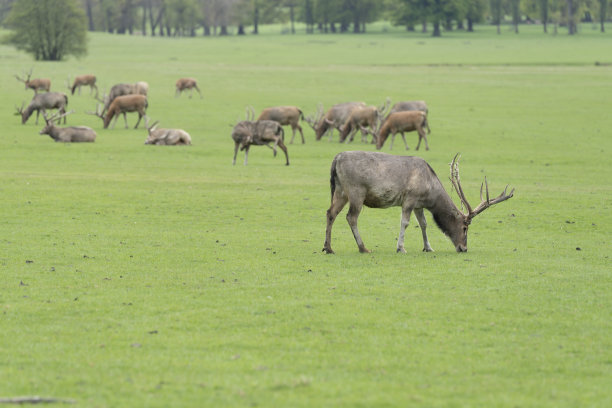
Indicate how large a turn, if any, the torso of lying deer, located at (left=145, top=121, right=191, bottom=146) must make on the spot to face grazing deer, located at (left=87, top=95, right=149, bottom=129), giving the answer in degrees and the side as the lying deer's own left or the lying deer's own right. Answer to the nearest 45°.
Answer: approximately 90° to the lying deer's own right

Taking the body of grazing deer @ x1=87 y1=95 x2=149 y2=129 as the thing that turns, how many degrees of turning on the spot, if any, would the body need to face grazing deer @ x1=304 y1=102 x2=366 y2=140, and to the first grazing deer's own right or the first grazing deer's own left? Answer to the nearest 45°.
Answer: approximately 180°

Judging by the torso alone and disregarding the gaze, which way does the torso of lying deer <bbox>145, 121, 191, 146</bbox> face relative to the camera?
to the viewer's left

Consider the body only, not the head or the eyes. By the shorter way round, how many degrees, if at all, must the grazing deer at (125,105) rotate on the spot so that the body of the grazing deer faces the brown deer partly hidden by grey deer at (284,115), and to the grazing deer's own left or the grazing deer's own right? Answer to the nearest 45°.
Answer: approximately 135° to the grazing deer's own left

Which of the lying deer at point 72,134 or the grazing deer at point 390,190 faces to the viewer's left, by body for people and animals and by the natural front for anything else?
the lying deer

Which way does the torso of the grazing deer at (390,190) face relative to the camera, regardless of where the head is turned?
to the viewer's right

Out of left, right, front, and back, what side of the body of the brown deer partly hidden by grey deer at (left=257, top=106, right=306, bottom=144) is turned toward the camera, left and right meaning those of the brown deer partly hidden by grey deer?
left

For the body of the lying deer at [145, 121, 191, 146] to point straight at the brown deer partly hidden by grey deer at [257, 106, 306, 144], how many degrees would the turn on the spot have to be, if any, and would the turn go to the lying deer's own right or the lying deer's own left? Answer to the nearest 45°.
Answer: approximately 180°

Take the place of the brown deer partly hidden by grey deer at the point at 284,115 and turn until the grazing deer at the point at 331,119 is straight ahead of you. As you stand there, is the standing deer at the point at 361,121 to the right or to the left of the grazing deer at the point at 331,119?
right

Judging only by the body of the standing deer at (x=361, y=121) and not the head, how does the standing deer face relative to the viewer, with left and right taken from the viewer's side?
facing to the left of the viewer

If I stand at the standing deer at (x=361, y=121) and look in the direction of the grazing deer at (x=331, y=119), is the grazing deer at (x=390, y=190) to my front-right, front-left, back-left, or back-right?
back-left

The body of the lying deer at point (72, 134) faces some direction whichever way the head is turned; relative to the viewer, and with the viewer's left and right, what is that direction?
facing to the left of the viewer

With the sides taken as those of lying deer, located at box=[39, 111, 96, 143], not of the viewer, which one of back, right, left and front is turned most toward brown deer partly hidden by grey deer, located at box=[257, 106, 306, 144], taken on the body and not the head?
back

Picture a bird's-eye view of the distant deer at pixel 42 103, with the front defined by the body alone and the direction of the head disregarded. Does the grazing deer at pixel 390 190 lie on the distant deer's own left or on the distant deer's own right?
on the distant deer's own left
